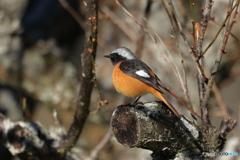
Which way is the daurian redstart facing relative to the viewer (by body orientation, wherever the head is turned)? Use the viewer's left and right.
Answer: facing to the left of the viewer

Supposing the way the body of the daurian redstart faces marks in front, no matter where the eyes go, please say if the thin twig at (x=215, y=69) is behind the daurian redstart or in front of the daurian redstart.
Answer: behind

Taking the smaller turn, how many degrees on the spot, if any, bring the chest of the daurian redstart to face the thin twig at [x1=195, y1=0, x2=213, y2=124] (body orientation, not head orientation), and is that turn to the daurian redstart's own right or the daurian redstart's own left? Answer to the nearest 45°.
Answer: approximately 135° to the daurian redstart's own left
